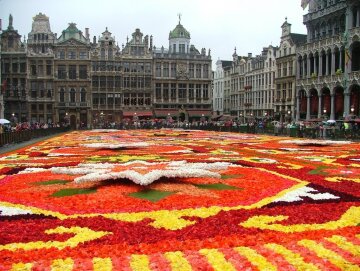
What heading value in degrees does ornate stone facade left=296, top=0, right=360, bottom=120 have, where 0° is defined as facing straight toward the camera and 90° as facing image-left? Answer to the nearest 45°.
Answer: approximately 45°
